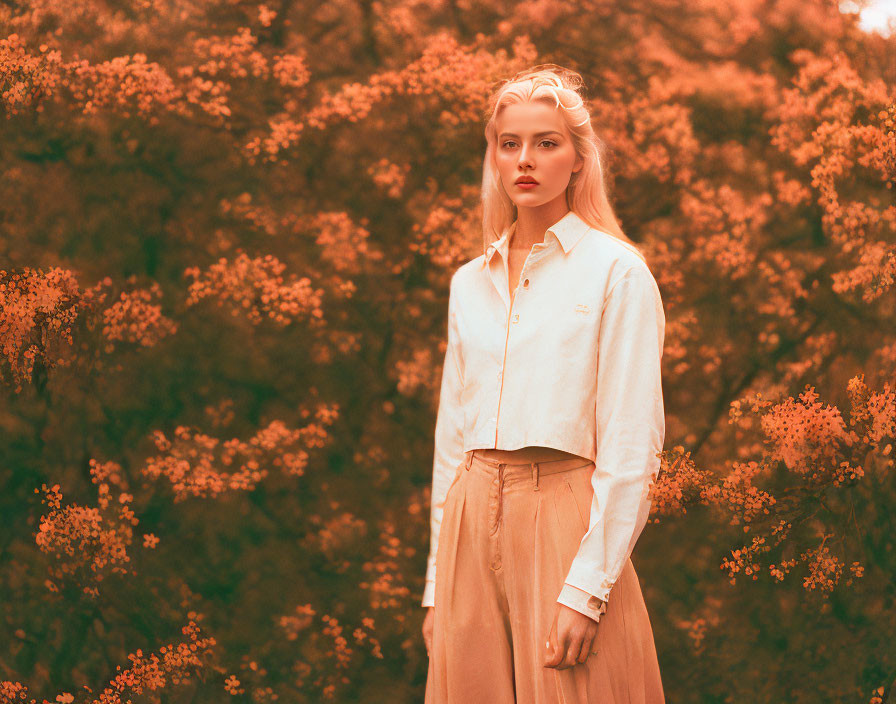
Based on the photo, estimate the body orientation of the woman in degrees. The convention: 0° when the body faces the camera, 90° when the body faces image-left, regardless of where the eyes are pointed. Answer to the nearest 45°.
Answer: approximately 45°
